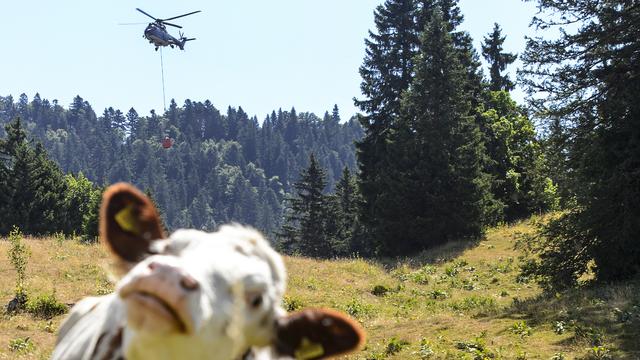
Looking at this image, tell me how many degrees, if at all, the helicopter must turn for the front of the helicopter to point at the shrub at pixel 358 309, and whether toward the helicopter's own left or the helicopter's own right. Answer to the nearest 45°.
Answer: approximately 45° to the helicopter's own left

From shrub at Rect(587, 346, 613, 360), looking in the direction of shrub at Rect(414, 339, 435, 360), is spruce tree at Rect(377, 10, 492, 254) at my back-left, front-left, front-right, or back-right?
front-right

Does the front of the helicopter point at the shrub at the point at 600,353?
no

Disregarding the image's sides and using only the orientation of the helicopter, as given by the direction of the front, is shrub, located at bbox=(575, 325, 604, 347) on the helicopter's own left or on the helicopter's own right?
on the helicopter's own left

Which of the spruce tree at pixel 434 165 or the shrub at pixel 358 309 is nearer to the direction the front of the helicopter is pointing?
the shrub

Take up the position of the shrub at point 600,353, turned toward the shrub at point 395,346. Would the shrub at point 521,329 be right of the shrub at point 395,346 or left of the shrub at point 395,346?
right

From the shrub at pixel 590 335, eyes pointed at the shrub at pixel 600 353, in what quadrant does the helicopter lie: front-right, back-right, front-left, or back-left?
back-right

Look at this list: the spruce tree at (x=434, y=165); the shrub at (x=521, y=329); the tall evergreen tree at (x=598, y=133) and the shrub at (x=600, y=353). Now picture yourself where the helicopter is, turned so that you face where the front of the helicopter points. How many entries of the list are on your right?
0

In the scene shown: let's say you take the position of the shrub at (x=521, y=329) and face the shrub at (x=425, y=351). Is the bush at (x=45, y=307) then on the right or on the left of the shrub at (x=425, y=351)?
right

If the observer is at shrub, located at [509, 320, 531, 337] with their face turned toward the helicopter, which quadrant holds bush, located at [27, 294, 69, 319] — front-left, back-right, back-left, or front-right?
front-left

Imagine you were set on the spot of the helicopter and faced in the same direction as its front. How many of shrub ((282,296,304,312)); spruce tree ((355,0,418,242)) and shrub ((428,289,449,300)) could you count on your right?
0

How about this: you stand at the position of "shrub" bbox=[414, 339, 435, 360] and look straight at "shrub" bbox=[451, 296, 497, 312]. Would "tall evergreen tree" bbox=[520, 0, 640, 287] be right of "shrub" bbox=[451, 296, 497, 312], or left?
right

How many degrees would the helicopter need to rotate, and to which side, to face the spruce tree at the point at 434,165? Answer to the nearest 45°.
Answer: approximately 90° to its left

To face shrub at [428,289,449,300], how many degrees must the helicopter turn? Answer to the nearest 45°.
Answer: approximately 90° to its left

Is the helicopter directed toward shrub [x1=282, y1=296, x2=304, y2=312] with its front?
no

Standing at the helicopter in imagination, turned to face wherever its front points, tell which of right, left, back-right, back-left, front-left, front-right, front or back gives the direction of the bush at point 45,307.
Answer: front-left

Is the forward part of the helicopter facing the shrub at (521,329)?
no

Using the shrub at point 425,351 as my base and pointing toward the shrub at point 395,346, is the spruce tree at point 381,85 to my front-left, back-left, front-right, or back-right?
front-right

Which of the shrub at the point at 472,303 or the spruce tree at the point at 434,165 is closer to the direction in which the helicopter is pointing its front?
the shrub

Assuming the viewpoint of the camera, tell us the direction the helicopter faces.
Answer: facing the viewer and to the left of the viewer
